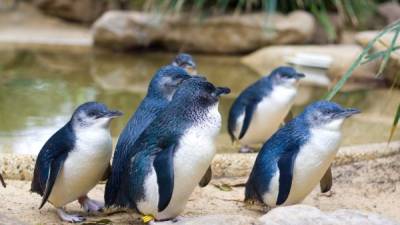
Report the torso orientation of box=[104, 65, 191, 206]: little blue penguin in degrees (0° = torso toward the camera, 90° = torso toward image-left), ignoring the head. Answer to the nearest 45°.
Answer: approximately 270°

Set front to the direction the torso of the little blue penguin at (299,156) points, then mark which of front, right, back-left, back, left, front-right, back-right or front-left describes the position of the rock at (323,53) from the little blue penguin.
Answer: left

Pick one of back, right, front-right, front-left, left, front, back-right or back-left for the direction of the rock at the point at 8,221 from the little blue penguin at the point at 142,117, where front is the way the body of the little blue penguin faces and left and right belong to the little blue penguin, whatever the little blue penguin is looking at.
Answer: back-right

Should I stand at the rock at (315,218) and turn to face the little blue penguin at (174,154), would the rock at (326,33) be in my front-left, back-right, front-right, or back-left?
front-right

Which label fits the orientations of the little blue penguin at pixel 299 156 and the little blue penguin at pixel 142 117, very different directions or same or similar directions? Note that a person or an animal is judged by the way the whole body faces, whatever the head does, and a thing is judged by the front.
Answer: same or similar directions

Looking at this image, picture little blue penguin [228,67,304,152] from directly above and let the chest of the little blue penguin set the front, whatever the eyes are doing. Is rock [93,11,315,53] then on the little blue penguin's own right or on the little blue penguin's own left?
on the little blue penguin's own left

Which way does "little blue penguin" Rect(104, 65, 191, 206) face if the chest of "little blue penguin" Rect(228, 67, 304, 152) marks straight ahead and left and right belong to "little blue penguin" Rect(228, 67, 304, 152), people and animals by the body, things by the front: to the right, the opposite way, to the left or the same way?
the same way

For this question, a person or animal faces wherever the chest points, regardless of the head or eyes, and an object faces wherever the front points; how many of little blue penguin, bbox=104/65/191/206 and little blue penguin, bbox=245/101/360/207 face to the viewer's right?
2

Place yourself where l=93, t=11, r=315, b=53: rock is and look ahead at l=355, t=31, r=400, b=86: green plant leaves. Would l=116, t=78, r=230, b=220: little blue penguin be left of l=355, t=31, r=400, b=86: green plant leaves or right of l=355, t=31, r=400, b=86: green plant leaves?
right

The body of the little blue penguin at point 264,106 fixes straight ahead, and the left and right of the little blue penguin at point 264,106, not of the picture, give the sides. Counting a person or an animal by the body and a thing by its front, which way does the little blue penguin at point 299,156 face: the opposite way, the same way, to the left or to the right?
the same way

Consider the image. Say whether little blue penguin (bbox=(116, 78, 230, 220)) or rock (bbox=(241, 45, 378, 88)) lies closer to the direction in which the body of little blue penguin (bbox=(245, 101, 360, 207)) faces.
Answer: the rock

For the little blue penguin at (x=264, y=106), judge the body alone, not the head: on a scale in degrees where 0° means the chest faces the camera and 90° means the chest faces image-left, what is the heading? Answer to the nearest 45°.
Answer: approximately 270°

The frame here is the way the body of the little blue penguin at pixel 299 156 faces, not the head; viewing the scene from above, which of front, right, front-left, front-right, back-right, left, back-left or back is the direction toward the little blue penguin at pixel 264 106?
left

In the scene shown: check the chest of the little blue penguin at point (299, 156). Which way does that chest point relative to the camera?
to the viewer's right

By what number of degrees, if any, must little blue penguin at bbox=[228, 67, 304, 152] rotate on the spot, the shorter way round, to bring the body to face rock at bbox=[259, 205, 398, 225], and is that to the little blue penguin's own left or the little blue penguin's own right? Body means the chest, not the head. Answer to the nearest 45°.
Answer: approximately 90° to the little blue penguin's own right
